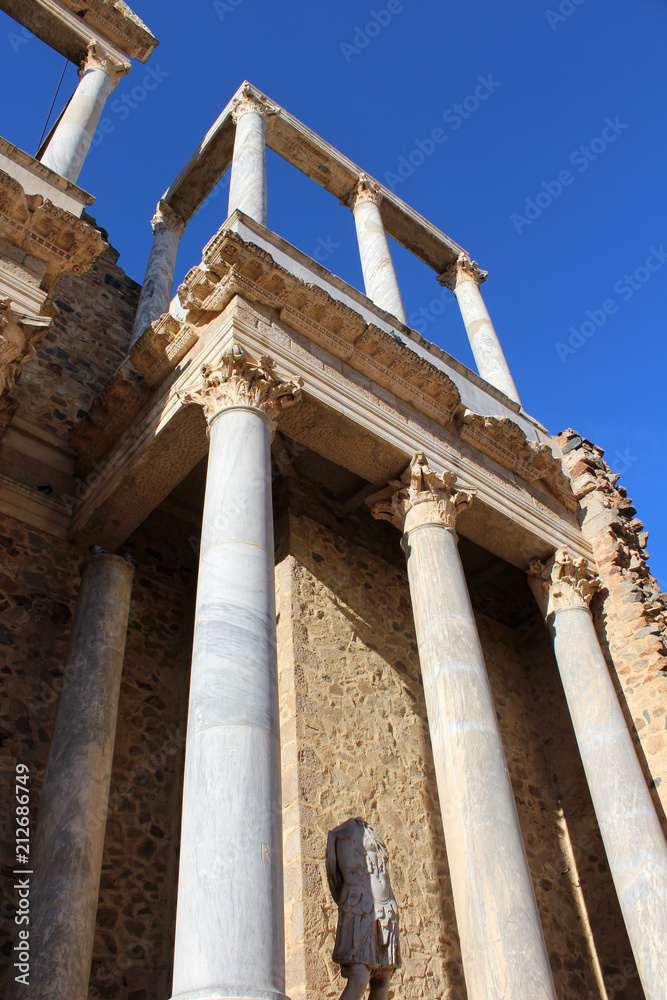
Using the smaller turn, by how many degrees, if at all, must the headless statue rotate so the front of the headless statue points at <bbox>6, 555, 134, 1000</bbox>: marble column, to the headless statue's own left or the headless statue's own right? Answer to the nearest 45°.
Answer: approximately 135° to the headless statue's own right

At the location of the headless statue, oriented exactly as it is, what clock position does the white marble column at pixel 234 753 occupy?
The white marble column is roughly at 2 o'clock from the headless statue.

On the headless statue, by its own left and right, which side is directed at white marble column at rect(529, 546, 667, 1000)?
left

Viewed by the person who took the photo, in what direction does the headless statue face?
facing the viewer and to the right of the viewer

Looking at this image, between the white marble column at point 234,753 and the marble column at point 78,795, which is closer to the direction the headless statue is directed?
the white marble column

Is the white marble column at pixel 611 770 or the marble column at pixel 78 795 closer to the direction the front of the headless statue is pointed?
the white marble column
